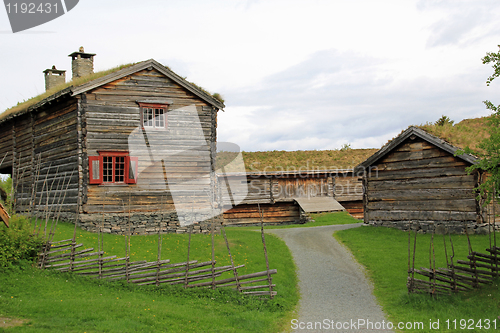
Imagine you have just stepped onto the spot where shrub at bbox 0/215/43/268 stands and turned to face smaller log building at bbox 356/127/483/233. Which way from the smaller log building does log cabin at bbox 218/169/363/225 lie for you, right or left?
left

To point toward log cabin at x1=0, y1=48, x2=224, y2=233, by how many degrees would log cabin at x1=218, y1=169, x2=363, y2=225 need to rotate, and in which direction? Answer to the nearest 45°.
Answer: approximately 45° to its right

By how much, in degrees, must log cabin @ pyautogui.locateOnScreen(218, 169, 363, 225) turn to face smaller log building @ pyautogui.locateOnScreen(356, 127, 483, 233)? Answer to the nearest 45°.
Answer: approximately 45° to its left

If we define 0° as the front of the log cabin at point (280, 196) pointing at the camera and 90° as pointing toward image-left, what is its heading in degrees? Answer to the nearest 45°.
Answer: approximately 0°

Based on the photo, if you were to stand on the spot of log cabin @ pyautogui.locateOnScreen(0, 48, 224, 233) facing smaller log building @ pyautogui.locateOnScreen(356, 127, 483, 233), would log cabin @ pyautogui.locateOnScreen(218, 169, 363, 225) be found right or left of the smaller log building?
left
